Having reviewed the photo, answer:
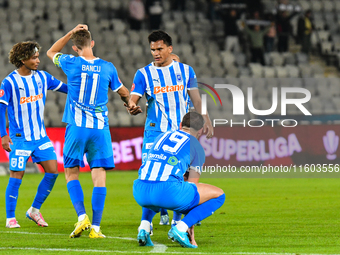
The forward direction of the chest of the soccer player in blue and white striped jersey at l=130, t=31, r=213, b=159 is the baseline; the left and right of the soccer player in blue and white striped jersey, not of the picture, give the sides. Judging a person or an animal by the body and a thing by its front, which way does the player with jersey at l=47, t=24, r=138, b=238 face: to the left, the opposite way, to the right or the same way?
the opposite way

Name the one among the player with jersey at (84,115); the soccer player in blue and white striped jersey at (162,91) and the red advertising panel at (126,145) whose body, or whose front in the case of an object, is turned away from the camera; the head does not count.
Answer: the player with jersey

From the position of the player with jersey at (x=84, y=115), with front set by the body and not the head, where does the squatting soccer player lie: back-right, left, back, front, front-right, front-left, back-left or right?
back-right

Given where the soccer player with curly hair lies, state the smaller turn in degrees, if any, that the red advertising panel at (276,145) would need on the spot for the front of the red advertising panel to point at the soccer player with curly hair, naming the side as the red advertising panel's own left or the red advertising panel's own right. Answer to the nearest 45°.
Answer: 0° — it already faces them

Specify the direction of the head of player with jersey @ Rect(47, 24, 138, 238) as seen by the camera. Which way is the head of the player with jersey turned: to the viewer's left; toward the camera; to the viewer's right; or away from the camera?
away from the camera

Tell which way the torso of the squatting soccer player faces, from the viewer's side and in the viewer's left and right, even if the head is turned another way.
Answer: facing away from the viewer and to the right of the viewer

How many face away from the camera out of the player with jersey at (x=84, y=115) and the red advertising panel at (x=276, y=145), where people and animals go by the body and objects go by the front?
1

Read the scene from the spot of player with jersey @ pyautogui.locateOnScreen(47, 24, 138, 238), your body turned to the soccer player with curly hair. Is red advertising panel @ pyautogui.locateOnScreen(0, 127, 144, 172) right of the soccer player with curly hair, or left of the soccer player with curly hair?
right

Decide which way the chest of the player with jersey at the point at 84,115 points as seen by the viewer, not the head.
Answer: away from the camera

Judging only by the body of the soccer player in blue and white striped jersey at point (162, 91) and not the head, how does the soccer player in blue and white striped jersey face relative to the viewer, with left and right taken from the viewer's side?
facing the viewer

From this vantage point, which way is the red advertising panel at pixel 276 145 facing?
toward the camera

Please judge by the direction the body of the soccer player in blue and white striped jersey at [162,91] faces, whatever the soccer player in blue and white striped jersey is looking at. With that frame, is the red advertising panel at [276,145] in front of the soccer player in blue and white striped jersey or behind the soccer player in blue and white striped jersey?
behind

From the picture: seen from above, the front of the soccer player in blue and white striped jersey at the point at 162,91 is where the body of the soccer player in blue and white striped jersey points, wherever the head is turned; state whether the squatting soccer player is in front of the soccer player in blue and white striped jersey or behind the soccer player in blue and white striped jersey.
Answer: in front
